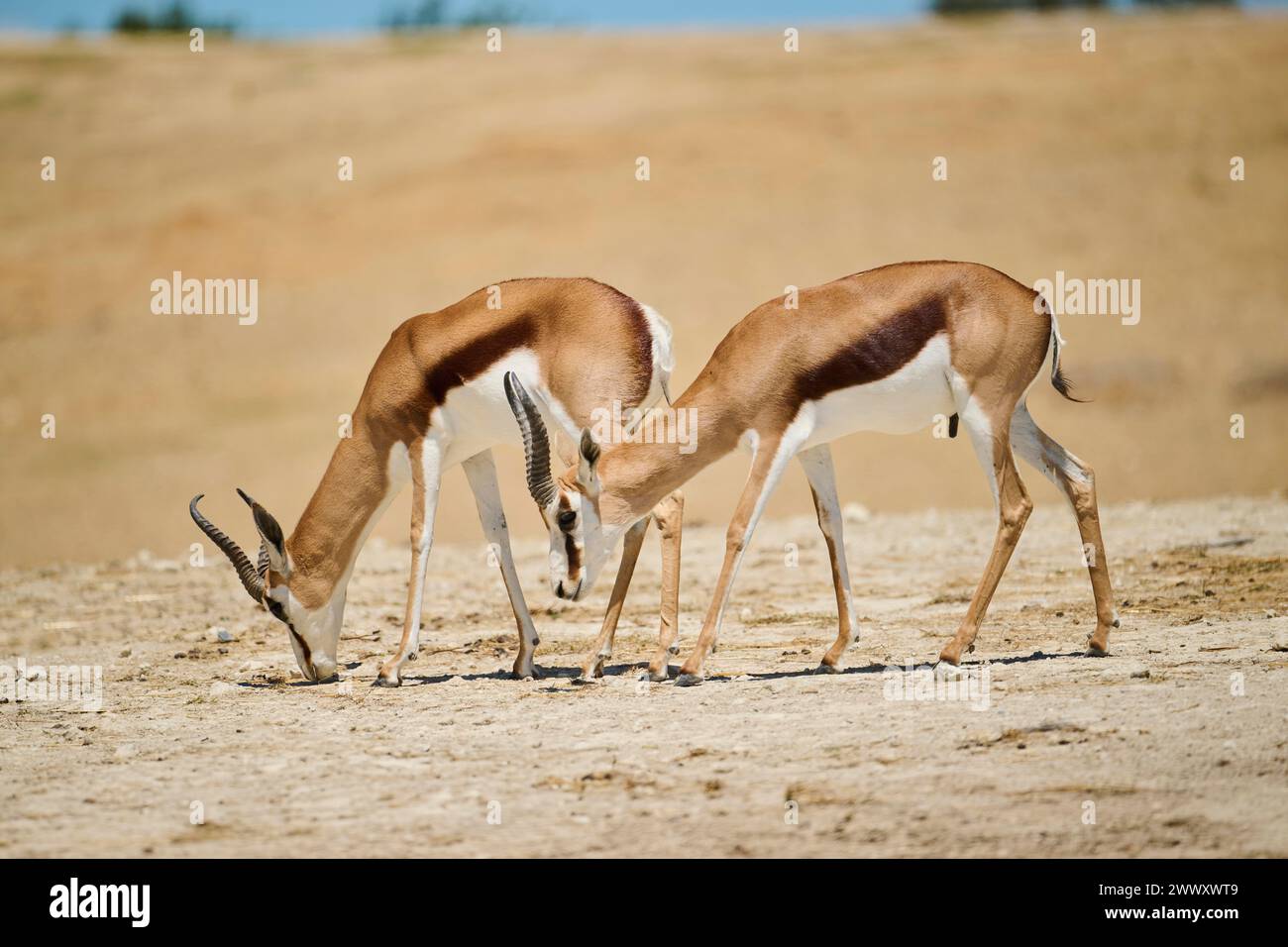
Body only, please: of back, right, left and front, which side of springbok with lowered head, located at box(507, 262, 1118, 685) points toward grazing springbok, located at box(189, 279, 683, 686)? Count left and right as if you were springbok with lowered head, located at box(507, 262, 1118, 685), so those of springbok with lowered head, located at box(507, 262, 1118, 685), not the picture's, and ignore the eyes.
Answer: front

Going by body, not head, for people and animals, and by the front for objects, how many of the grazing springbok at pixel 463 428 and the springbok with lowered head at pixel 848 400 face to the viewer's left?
2

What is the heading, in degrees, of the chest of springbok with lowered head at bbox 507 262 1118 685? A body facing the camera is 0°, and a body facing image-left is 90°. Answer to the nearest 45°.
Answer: approximately 90°

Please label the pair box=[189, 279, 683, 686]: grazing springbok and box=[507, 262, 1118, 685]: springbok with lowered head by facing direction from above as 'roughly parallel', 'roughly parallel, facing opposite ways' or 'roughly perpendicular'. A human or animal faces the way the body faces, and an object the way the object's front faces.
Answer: roughly parallel

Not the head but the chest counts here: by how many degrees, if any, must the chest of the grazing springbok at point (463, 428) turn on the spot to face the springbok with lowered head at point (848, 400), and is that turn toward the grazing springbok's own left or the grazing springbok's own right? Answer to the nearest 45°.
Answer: approximately 135° to the grazing springbok's own left

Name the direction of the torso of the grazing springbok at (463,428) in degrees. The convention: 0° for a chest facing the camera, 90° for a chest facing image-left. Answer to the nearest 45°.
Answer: approximately 90°
